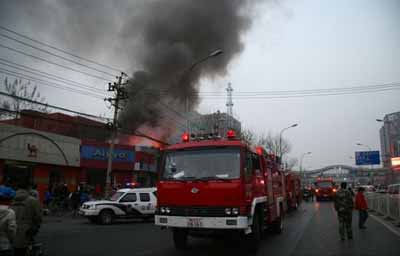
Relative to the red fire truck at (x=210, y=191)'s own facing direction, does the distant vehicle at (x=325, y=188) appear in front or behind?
behind

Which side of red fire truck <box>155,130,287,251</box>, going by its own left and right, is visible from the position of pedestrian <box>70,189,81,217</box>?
right

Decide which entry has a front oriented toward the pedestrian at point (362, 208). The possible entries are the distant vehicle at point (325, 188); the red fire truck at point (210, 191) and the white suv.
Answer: the distant vehicle

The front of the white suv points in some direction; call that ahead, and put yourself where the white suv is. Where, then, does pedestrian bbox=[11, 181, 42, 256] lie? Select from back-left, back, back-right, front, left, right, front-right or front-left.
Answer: front-left

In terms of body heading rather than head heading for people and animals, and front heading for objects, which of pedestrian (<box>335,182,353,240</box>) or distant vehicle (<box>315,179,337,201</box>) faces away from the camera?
the pedestrian

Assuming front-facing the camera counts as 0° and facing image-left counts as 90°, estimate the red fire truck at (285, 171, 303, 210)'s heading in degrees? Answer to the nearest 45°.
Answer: approximately 45°

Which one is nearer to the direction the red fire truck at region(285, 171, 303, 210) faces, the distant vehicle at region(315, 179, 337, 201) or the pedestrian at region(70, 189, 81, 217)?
the pedestrian

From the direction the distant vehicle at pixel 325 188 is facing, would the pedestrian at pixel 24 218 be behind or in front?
in front

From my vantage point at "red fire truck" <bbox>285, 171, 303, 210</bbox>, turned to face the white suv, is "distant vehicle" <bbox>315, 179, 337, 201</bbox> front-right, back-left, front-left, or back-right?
back-right

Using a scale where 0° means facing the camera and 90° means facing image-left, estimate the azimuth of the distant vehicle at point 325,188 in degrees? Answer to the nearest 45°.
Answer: approximately 0°

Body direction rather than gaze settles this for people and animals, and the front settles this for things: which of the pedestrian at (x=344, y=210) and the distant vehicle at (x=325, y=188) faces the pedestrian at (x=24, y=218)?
the distant vehicle

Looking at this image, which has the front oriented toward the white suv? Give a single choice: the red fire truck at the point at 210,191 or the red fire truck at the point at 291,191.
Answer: the red fire truck at the point at 291,191

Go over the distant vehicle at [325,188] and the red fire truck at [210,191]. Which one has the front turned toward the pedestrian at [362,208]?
the distant vehicle
